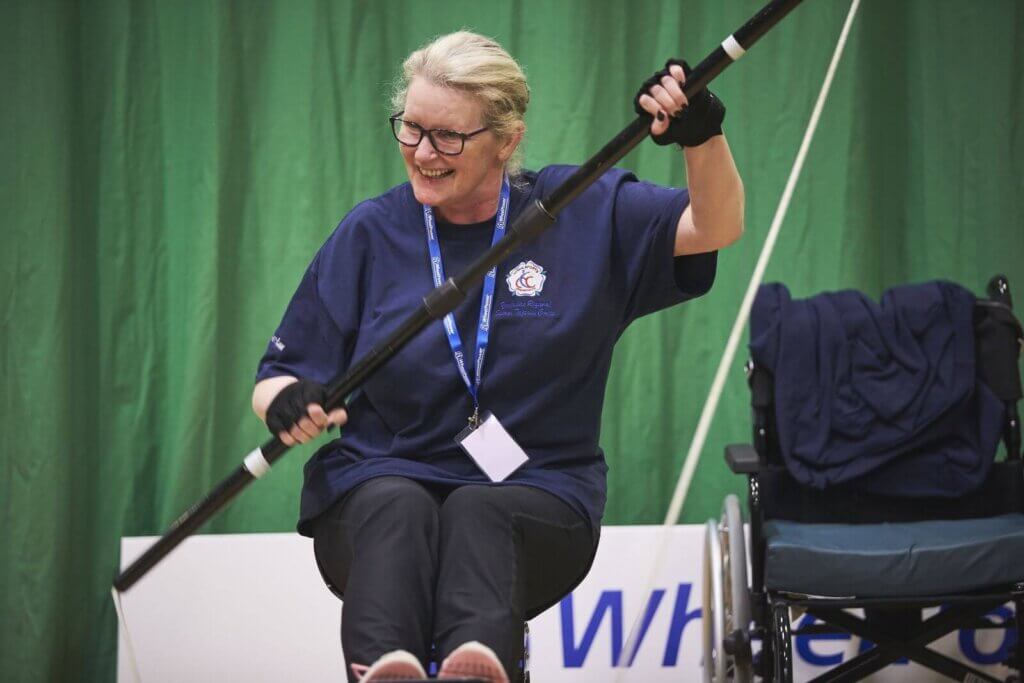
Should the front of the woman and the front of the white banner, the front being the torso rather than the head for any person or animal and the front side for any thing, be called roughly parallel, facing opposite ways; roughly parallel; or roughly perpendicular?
roughly parallel

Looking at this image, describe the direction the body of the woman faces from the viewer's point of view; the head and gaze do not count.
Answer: toward the camera

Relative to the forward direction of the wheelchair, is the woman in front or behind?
in front

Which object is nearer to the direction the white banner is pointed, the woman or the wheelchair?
the woman

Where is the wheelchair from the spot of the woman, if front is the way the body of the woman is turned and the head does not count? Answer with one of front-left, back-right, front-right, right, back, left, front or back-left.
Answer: back-left

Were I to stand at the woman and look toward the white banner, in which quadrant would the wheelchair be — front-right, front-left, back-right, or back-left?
front-right

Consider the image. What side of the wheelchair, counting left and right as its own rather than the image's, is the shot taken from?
front

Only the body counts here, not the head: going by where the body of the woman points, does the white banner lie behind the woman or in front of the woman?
behind

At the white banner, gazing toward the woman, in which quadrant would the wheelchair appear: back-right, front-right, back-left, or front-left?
front-left

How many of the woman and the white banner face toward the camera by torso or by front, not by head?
2

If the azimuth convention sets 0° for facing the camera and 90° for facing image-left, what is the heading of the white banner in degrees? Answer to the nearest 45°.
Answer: approximately 0°

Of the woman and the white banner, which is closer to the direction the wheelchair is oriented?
the woman

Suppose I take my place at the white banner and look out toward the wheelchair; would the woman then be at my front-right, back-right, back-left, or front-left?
front-right
